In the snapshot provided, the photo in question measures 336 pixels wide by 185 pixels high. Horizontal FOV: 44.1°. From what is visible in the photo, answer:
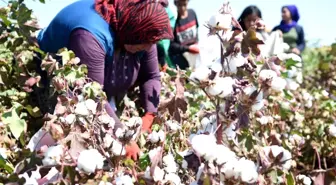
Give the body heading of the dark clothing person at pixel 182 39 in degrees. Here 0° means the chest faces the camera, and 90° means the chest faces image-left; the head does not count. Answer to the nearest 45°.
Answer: approximately 315°

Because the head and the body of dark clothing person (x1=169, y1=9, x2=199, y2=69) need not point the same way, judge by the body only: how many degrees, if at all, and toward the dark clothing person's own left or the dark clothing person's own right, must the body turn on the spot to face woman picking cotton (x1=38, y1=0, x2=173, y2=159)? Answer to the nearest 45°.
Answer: approximately 45° to the dark clothing person's own right

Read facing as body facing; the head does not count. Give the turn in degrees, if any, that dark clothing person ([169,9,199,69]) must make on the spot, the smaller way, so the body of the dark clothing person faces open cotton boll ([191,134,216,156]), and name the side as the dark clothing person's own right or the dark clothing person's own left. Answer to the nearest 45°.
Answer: approximately 45° to the dark clothing person's own right

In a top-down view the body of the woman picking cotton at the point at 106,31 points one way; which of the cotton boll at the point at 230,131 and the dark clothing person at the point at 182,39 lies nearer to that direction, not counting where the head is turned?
the cotton boll

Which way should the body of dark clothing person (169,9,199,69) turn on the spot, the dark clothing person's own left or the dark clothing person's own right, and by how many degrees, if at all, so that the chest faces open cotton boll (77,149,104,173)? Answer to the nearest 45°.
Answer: approximately 45° to the dark clothing person's own right

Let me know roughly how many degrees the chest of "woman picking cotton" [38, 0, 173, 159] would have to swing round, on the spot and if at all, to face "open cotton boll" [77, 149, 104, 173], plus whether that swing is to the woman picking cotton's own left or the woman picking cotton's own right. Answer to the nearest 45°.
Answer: approximately 45° to the woman picking cotton's own right
